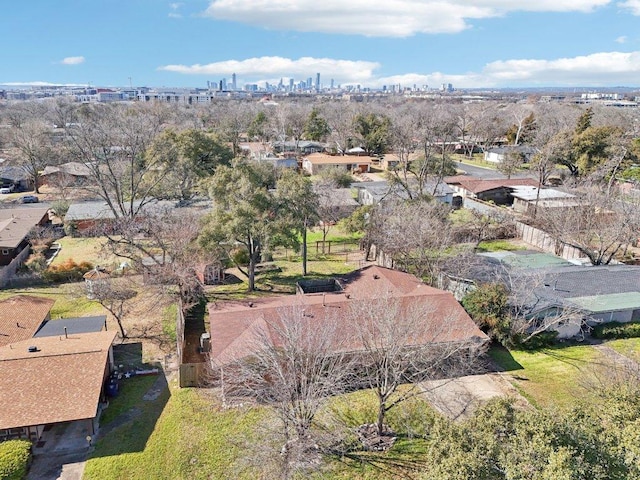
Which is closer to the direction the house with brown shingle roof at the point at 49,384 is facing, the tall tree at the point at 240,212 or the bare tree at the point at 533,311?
the bare tree

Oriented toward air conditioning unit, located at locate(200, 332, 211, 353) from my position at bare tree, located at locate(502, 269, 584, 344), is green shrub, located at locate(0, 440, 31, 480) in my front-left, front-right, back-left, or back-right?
front-left

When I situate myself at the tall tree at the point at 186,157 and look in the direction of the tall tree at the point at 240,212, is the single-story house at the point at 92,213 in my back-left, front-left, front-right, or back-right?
front-right

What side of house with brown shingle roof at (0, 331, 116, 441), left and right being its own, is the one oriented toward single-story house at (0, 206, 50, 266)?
back

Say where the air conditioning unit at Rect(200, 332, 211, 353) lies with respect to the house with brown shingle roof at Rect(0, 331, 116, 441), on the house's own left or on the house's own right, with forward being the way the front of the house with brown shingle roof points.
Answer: on the house's own left

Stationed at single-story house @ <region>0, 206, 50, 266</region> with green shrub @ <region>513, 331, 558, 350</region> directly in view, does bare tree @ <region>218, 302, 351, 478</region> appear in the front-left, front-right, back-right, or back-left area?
front-right

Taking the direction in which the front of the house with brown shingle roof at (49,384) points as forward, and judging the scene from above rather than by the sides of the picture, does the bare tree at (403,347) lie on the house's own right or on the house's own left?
on the house's own left

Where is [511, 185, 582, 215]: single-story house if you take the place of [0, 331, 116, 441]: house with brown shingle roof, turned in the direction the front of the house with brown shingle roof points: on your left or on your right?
on your left

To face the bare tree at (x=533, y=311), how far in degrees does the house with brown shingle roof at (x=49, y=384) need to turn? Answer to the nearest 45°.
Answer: approximately 90° to its left

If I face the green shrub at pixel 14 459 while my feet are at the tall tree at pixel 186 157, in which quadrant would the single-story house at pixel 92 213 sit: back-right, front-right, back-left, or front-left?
front-right

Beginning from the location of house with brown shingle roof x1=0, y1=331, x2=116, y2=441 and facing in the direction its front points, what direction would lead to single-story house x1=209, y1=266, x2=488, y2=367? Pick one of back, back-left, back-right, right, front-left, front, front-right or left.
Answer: left

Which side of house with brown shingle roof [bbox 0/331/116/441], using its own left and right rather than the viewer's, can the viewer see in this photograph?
front

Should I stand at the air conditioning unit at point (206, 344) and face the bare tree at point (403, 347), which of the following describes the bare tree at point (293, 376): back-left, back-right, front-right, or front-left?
front-right

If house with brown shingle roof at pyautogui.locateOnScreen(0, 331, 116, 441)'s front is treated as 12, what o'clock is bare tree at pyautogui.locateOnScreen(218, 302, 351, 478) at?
The bare tree is roughly at 10 o'clock from the house with brown shingle roof.

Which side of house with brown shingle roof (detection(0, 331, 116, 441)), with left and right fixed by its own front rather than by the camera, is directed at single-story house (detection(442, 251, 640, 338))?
left

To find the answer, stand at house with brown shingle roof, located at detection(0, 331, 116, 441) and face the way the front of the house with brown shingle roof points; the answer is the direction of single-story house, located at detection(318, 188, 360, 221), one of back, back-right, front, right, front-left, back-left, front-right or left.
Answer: back-left

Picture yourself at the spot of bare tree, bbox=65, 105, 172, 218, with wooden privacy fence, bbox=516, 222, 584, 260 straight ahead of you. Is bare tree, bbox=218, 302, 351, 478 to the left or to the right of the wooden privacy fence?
right

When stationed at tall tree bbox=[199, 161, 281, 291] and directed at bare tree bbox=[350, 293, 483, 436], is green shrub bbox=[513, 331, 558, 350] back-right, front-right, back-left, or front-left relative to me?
front-left
